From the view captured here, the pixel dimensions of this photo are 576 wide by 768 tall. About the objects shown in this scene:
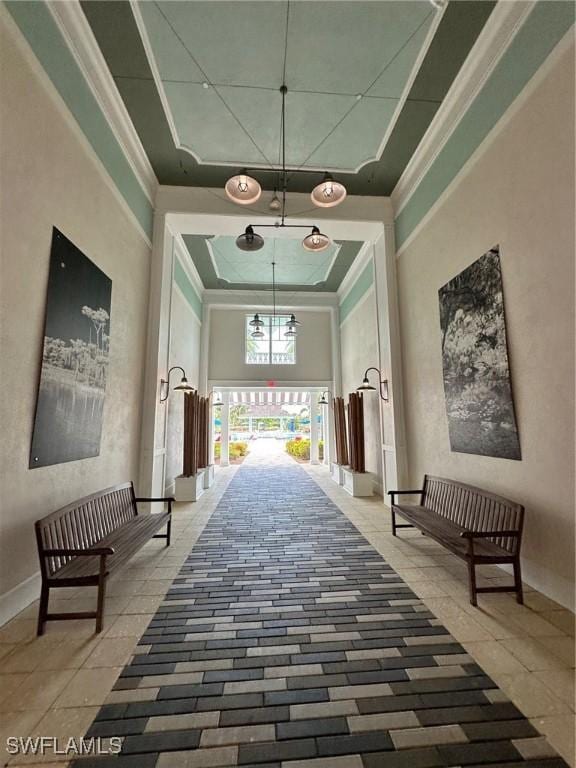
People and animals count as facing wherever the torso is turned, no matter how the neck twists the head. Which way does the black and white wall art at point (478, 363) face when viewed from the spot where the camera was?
facing the viewer and to the left of the viewer

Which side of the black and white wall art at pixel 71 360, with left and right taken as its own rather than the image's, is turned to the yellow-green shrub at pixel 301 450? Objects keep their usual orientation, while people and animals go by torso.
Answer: left

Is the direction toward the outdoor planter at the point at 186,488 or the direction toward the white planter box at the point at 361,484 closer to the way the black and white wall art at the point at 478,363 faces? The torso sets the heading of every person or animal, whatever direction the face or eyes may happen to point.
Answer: the outdoor planter

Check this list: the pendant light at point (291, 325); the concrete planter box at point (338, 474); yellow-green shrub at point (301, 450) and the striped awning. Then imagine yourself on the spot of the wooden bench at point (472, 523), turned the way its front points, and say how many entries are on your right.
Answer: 4

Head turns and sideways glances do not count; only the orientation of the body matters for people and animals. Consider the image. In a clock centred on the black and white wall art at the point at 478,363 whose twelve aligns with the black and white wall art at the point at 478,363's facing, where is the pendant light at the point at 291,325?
The pendant light is roughly at 3 o'clock from the black and white wall art.

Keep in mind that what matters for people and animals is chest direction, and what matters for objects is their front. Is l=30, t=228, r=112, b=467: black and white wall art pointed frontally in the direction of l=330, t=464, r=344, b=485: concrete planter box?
no

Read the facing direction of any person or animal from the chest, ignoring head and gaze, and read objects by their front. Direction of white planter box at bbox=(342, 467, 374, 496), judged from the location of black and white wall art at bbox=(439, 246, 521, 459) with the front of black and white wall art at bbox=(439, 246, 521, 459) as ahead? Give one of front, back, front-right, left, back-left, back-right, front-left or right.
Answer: right

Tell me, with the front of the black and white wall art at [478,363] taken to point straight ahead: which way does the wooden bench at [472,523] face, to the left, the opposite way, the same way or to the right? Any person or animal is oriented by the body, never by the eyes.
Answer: the same way

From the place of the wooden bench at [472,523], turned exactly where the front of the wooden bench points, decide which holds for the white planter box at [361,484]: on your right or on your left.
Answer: on your right

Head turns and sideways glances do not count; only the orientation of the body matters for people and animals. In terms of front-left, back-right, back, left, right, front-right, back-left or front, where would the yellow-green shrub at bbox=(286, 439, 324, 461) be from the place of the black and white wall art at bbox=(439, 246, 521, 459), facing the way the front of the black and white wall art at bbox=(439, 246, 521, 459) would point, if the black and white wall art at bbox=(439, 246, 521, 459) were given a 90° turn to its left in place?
back

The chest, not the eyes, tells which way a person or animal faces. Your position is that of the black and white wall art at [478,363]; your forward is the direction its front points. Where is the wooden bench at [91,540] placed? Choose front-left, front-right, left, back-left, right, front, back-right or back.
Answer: front

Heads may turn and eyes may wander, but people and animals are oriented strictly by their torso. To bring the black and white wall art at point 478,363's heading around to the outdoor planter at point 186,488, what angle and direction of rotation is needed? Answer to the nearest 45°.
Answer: approximately 45° to its right

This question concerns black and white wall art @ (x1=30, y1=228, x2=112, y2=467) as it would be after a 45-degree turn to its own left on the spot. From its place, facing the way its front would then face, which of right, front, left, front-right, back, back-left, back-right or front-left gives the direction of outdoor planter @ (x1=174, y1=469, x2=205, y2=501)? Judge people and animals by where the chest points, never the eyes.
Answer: front-left

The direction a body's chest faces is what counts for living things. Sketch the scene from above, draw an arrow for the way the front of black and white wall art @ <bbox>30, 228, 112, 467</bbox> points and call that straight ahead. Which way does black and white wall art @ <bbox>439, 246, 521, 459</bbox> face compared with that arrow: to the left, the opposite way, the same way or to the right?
the opposite way

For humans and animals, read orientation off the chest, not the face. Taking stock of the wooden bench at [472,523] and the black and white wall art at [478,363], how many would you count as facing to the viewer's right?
0

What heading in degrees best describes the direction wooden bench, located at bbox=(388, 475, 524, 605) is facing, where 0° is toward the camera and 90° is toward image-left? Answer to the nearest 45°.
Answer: approximately 45°

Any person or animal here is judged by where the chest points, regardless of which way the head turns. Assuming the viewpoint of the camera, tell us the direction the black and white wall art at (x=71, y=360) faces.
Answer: facing the viewer and to the right of the viewer

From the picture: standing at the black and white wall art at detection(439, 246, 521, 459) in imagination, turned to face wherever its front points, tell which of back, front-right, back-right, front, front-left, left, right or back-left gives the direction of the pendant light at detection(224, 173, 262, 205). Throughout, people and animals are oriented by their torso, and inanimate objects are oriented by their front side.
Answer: front
